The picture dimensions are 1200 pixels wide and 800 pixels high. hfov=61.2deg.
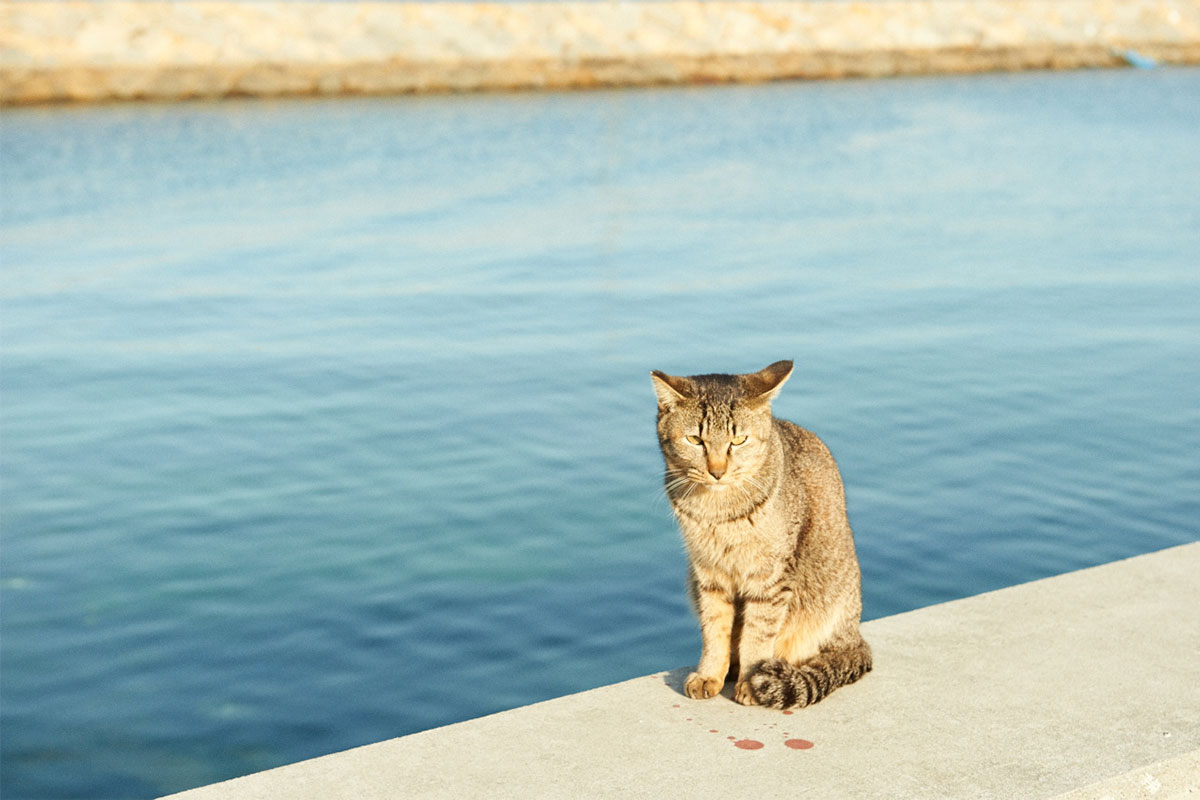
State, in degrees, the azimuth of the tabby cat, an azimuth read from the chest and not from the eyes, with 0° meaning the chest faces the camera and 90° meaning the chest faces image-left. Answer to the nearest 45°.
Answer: approximately 45°

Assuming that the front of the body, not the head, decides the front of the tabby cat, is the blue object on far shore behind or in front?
behind
